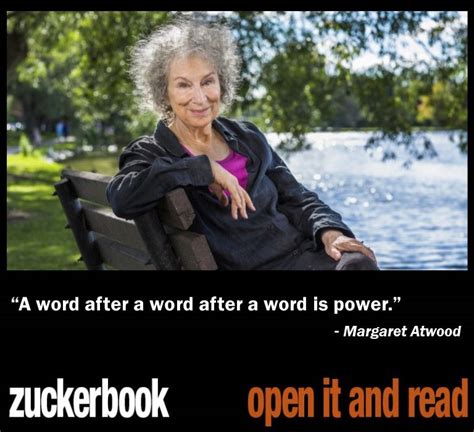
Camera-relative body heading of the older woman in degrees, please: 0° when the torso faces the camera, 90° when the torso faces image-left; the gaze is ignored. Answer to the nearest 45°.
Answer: approximately 315°
